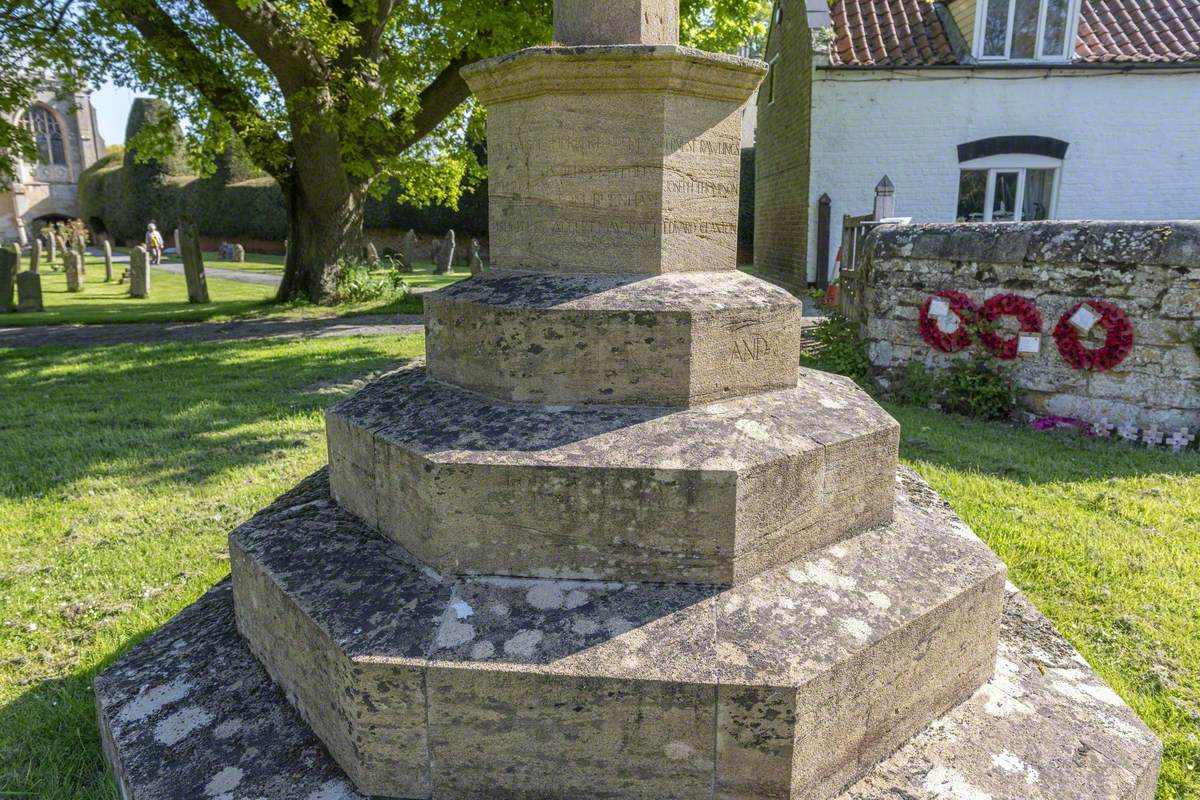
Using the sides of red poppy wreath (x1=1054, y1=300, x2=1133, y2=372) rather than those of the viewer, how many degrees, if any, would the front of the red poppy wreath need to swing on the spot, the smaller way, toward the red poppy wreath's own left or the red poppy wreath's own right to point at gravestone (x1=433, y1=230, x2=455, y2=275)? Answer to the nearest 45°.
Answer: approximately 135° to the red poppy wreath's own right

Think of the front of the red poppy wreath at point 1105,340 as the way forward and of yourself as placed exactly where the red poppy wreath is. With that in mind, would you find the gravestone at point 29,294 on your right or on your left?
on your right

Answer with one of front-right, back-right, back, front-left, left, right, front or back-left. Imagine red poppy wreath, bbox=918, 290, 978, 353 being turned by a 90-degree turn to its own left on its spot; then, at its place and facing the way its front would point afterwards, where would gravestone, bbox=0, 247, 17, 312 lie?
back

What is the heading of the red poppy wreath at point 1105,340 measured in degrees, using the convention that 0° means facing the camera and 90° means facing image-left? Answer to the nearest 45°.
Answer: approximately 0°

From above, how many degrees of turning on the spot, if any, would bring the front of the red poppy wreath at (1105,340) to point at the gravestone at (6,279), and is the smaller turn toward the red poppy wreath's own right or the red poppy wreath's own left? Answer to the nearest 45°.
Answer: approximately 90° to the red poppy wreath's own right

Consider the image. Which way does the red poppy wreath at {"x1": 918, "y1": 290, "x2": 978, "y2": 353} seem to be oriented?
toward the camera

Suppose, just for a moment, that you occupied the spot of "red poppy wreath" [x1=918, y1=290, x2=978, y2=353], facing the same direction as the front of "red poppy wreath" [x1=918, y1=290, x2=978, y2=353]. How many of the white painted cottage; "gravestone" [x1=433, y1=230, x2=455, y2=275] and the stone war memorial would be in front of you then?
1

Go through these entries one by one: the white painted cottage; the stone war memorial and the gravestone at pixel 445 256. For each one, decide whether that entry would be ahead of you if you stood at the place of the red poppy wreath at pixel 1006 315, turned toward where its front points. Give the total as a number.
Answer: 1

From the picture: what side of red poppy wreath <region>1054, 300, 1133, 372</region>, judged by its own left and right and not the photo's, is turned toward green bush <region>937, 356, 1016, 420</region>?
right

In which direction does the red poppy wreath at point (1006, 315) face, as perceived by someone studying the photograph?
facing the viewer

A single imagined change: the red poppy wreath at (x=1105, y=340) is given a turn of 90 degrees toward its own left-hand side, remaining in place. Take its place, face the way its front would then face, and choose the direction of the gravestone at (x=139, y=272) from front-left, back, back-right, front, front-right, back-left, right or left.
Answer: back

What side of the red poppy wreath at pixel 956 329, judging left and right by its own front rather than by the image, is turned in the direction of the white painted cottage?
back

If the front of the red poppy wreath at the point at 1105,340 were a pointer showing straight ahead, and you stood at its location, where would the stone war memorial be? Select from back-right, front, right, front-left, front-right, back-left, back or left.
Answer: front

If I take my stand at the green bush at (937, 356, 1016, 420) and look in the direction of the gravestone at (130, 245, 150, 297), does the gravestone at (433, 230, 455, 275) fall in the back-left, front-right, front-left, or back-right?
front-right

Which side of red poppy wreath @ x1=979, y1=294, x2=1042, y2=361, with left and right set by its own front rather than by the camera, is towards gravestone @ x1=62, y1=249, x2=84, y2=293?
right

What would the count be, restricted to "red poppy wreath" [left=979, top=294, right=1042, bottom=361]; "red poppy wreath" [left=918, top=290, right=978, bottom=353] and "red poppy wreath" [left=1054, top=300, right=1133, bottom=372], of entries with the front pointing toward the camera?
3
